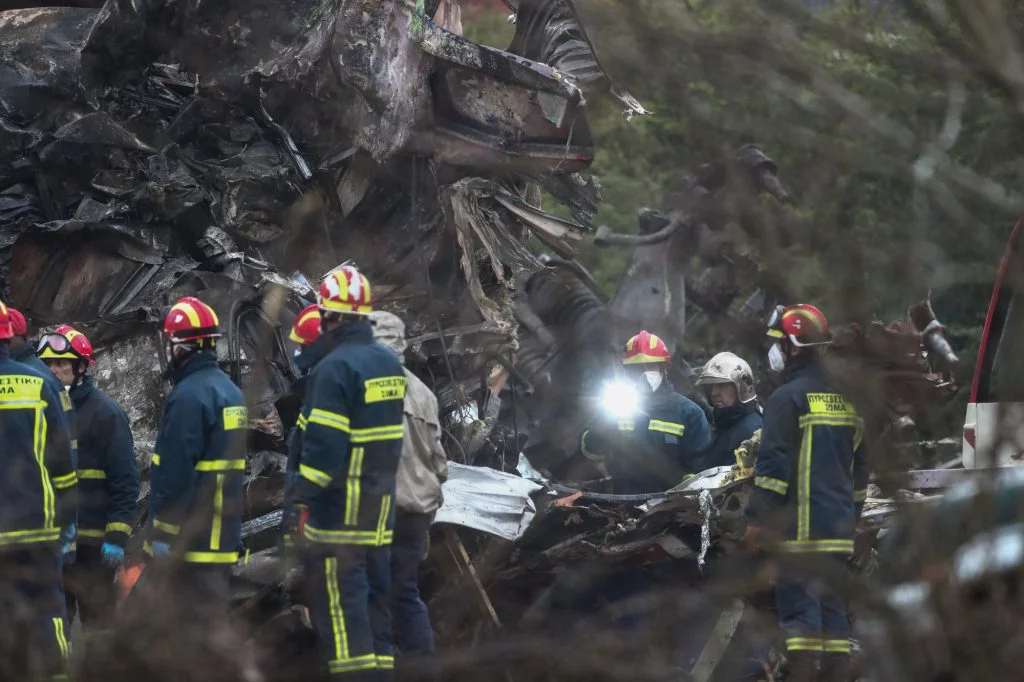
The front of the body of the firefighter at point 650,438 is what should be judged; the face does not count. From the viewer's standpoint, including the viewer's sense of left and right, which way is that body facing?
facing the viewer

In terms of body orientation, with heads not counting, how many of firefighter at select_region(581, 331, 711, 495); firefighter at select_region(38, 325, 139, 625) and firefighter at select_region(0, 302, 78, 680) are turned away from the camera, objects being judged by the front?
1

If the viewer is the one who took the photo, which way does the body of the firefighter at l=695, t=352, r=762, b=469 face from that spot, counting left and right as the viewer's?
facing the viewer and to the left of the viewer

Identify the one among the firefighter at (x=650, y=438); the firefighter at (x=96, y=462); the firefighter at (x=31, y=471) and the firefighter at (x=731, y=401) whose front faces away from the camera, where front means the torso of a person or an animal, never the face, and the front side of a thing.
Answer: the firefighter at (x=31, y=471)

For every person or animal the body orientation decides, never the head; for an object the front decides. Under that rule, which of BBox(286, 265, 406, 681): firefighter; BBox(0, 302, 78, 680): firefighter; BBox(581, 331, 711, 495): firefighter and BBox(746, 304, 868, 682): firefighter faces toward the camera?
BBox(581, 331, 711, 495): firefighter

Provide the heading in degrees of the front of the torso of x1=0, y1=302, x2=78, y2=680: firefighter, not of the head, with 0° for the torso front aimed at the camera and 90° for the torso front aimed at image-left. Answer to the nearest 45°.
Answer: approximately 180°

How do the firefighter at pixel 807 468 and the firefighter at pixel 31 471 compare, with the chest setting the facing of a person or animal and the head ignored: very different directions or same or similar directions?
same or similar directions

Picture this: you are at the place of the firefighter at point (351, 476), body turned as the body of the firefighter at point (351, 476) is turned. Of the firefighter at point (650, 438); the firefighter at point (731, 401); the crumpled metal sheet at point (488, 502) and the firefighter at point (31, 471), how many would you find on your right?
3

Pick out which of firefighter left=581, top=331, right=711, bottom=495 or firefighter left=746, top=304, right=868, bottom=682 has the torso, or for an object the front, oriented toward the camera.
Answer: firefighter left=581, top=331, right=711, bottom=495

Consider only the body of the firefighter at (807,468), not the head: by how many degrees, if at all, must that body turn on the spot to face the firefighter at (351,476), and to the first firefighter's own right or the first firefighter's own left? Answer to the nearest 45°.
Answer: approximately 90° to the first firefighter's own left

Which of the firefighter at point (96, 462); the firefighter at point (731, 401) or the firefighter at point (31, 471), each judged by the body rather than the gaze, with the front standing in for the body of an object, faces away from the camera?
the firefighter at point (31, 471)
